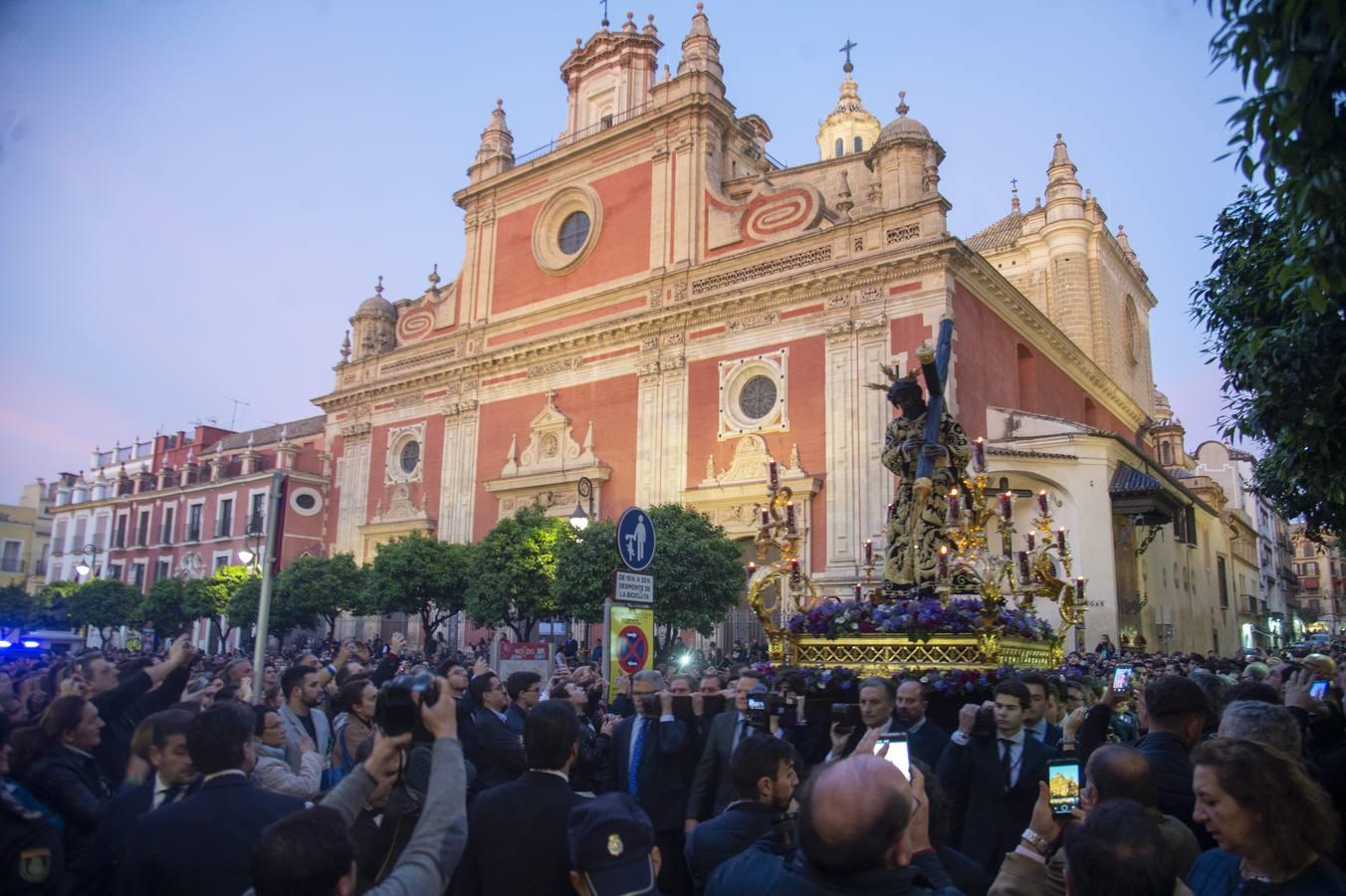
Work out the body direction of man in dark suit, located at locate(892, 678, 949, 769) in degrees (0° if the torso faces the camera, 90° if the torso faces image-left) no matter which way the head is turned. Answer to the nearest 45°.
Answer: approximately 45°

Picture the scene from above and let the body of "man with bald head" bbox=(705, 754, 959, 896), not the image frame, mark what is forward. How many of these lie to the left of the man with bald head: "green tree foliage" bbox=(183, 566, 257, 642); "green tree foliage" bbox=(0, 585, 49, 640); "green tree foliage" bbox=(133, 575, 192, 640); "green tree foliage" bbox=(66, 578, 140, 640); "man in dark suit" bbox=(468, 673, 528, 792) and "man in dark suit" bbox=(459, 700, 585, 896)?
6

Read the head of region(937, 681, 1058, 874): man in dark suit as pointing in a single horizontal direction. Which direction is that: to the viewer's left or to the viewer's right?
to the viewer's left

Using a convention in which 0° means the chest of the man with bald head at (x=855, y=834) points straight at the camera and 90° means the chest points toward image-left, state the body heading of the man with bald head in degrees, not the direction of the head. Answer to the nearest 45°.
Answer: approximately 225°

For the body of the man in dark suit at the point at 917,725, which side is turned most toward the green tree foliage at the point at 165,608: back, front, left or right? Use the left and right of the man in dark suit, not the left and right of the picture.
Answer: right

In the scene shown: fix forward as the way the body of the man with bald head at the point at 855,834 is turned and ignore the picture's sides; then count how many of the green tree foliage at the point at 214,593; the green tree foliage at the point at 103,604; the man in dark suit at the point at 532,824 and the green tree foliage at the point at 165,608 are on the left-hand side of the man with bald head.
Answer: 4

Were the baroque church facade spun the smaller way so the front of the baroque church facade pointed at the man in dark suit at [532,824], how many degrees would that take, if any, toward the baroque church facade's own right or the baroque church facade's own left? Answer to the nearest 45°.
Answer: approximately 45° to the baroque church facade's own left

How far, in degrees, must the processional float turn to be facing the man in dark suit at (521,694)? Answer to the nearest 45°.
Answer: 0° — it already faces them

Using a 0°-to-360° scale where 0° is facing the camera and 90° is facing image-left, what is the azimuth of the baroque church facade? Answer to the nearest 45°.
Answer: approximately 45°
